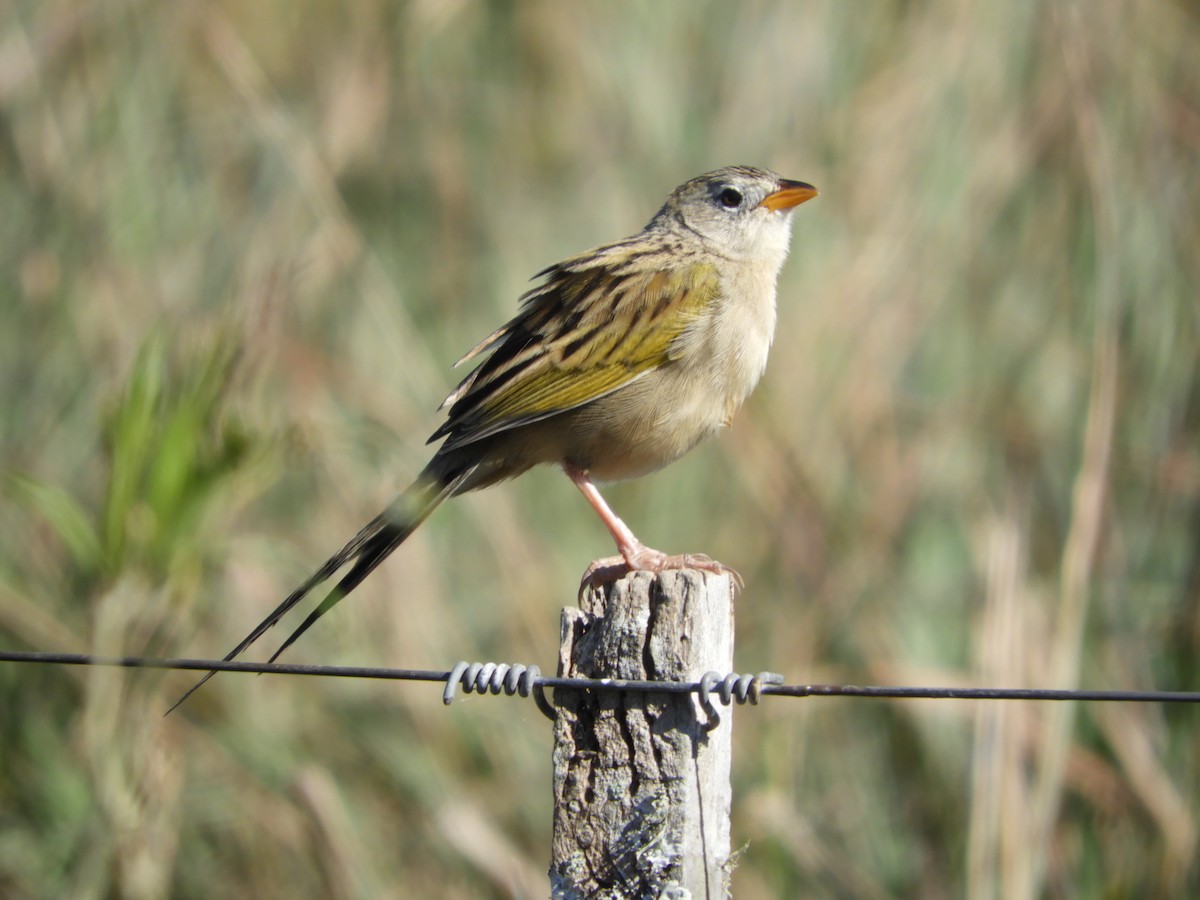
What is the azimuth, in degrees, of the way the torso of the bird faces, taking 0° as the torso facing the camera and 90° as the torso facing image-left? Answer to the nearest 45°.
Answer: approximately 270°
